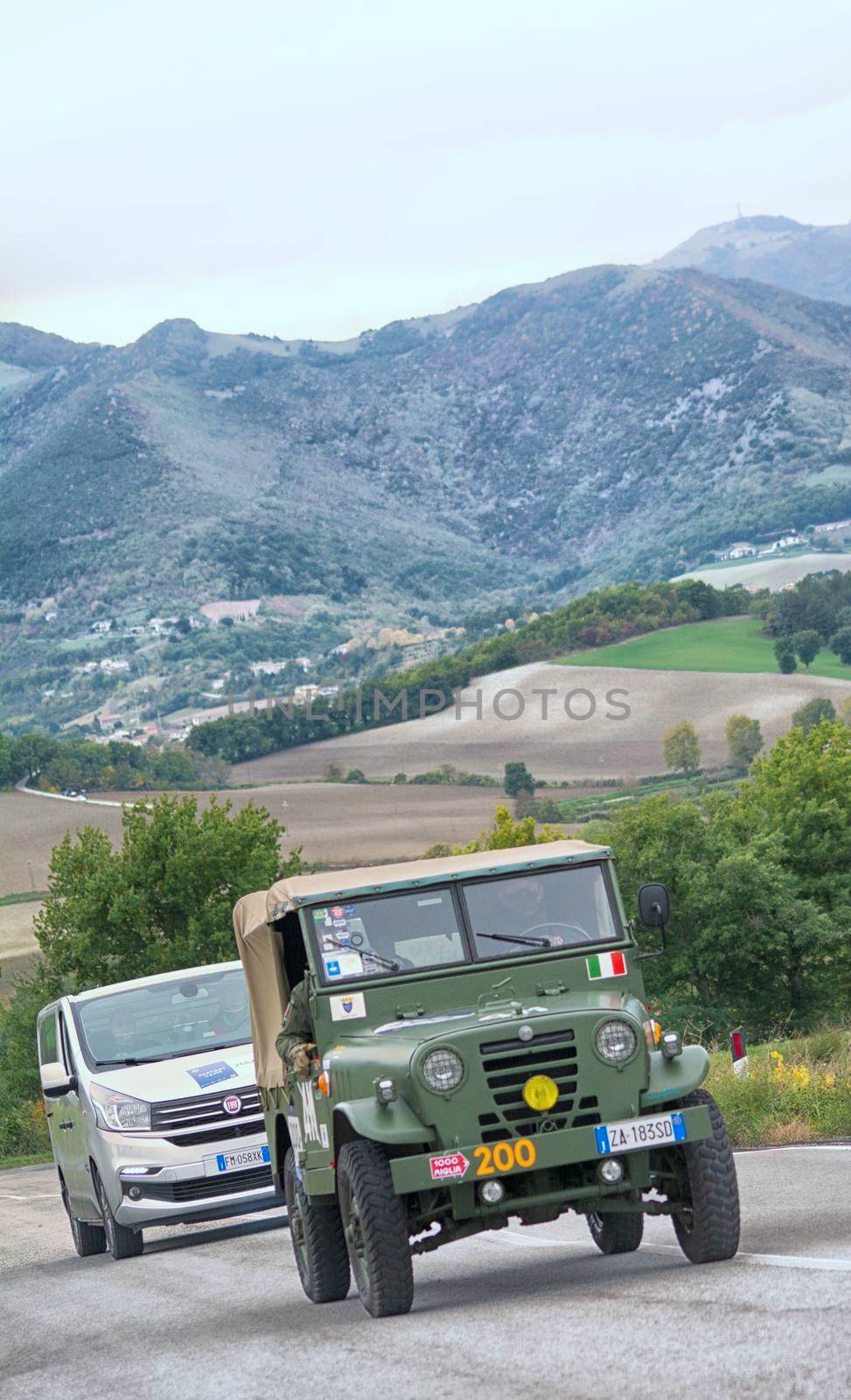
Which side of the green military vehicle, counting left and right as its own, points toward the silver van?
back

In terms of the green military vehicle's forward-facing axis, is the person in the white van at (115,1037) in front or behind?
behind

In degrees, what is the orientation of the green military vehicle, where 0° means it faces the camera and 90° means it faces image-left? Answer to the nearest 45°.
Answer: approximately 0°

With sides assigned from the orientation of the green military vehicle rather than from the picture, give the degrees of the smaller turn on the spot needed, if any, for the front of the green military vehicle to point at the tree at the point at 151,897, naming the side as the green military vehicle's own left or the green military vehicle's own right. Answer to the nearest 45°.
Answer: approximately 180°
